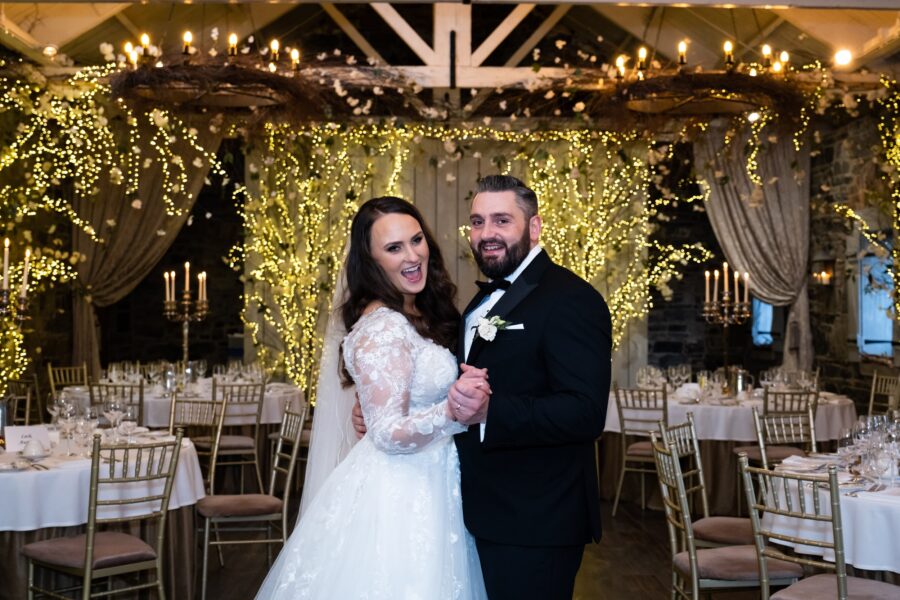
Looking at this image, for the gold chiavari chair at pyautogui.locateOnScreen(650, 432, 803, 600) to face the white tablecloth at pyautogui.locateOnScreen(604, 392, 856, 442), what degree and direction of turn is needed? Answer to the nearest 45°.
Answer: approximately 90° to its left

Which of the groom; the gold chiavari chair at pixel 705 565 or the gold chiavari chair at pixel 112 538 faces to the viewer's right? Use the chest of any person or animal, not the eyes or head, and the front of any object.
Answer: the gold chiavari chair at pixel 705 565

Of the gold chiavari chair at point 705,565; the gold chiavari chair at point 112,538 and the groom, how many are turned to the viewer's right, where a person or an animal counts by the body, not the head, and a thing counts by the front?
1

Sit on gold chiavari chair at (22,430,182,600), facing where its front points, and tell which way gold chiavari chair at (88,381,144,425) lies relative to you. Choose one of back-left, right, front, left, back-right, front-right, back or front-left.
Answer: front-right

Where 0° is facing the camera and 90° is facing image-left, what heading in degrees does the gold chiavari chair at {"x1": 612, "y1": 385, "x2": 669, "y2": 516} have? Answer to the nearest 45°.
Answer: approximately 225°

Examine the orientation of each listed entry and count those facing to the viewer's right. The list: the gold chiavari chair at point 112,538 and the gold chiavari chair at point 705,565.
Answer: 1

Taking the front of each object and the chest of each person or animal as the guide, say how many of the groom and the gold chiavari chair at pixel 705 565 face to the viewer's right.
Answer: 1

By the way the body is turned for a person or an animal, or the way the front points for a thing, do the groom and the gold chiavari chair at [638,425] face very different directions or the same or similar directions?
very different directions

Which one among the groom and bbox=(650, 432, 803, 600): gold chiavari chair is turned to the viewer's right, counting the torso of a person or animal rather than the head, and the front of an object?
the gold chiavari chair

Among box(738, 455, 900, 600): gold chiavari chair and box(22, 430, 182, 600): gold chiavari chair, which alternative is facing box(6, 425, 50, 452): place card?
box(22, 430, 182, 600): gold chiavari chair

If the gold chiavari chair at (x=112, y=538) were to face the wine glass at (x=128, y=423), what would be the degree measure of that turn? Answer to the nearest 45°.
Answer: approximately 45° to its right

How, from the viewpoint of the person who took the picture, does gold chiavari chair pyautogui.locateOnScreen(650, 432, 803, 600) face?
facing to the right of the viewer
